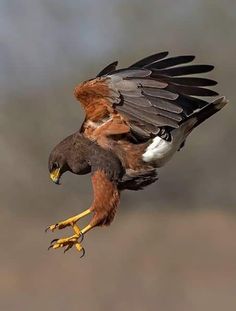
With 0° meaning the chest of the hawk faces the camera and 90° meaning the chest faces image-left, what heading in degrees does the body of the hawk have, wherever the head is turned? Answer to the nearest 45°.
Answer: approximately 90°
